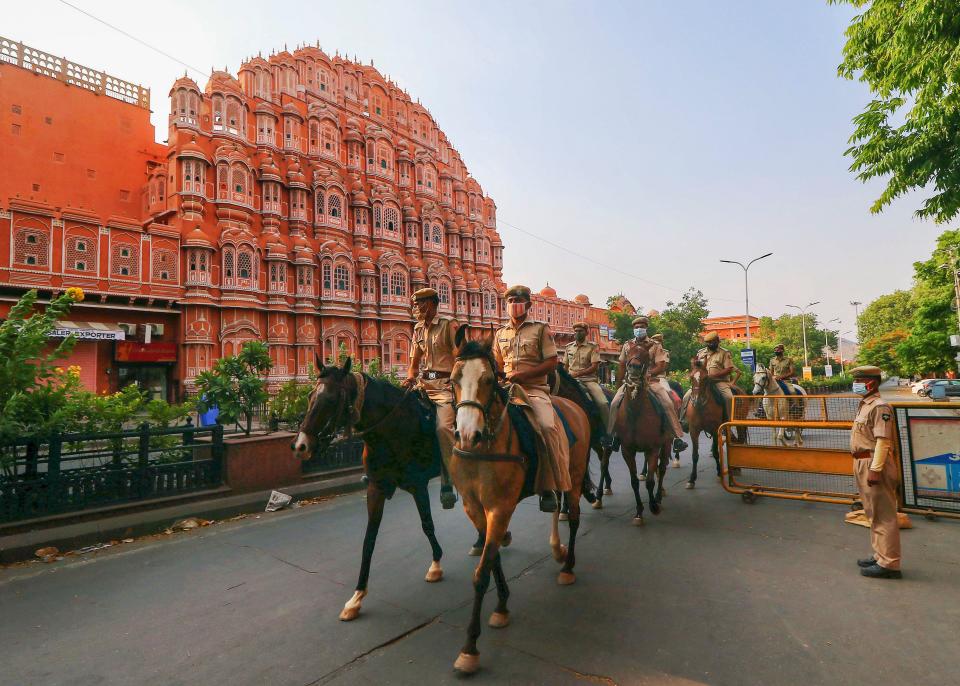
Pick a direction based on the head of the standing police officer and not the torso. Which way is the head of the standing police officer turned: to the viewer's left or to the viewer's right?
to the viewer's left

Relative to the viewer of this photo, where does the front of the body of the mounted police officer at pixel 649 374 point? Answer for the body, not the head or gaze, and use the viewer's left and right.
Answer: facing the viewer

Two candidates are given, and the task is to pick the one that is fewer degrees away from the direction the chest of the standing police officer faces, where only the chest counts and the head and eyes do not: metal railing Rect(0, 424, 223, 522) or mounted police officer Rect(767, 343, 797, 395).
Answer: the metal railing

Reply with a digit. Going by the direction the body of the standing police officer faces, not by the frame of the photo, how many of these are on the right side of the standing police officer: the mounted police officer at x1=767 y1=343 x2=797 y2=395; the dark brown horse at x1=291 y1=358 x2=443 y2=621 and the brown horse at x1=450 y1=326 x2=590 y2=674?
1

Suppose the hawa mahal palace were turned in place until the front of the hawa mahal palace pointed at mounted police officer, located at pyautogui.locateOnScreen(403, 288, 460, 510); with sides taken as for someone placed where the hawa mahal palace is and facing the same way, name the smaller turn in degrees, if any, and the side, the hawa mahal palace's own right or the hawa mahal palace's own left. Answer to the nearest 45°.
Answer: approximately 45° to the hawa mahal palace's own right

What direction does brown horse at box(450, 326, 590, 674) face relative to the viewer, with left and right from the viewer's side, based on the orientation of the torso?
facing the viewer and to the left of the viewer

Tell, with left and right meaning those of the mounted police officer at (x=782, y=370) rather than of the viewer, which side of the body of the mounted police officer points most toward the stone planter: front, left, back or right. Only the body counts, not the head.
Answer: front

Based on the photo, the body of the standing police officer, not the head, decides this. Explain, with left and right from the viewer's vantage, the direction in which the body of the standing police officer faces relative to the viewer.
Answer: facing to the left of the viewer

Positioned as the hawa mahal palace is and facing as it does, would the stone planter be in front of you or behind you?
in front

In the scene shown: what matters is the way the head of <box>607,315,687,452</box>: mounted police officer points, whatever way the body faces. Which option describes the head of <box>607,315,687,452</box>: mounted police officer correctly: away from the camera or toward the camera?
toward the camera

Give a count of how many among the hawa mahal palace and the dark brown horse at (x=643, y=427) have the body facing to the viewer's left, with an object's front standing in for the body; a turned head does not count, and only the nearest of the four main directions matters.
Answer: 0

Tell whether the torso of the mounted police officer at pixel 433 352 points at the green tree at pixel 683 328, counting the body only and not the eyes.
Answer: no

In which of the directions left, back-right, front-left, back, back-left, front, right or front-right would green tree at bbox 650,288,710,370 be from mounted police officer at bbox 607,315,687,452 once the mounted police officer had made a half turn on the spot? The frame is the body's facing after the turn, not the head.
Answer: front

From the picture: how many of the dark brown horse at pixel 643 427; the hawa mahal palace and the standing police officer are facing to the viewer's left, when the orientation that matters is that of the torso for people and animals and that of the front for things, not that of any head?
1
